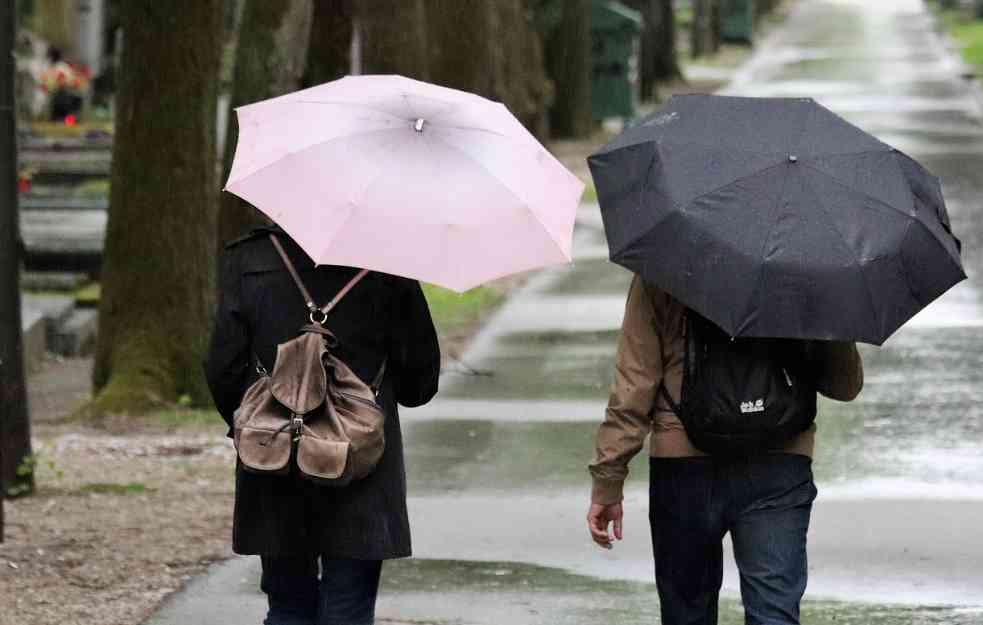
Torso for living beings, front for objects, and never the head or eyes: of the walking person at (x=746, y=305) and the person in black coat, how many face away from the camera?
2

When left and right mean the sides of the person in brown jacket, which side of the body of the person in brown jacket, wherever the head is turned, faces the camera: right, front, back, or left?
back

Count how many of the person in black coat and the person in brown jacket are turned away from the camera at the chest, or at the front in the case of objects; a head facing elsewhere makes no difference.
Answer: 2

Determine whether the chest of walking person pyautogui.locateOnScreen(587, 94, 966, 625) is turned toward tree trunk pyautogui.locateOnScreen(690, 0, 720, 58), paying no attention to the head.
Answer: yes

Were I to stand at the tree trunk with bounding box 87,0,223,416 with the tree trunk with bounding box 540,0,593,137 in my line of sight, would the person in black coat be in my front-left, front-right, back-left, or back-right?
back-right

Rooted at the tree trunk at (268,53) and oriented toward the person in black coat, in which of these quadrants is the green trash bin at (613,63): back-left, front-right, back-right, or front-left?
back-left

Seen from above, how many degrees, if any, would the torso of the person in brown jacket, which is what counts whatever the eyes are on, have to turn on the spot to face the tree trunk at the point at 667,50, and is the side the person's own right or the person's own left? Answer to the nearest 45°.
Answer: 0° — they already face it

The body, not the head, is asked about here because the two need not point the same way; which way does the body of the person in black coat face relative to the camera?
away from the camera

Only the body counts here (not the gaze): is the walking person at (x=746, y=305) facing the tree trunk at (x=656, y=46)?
yes
